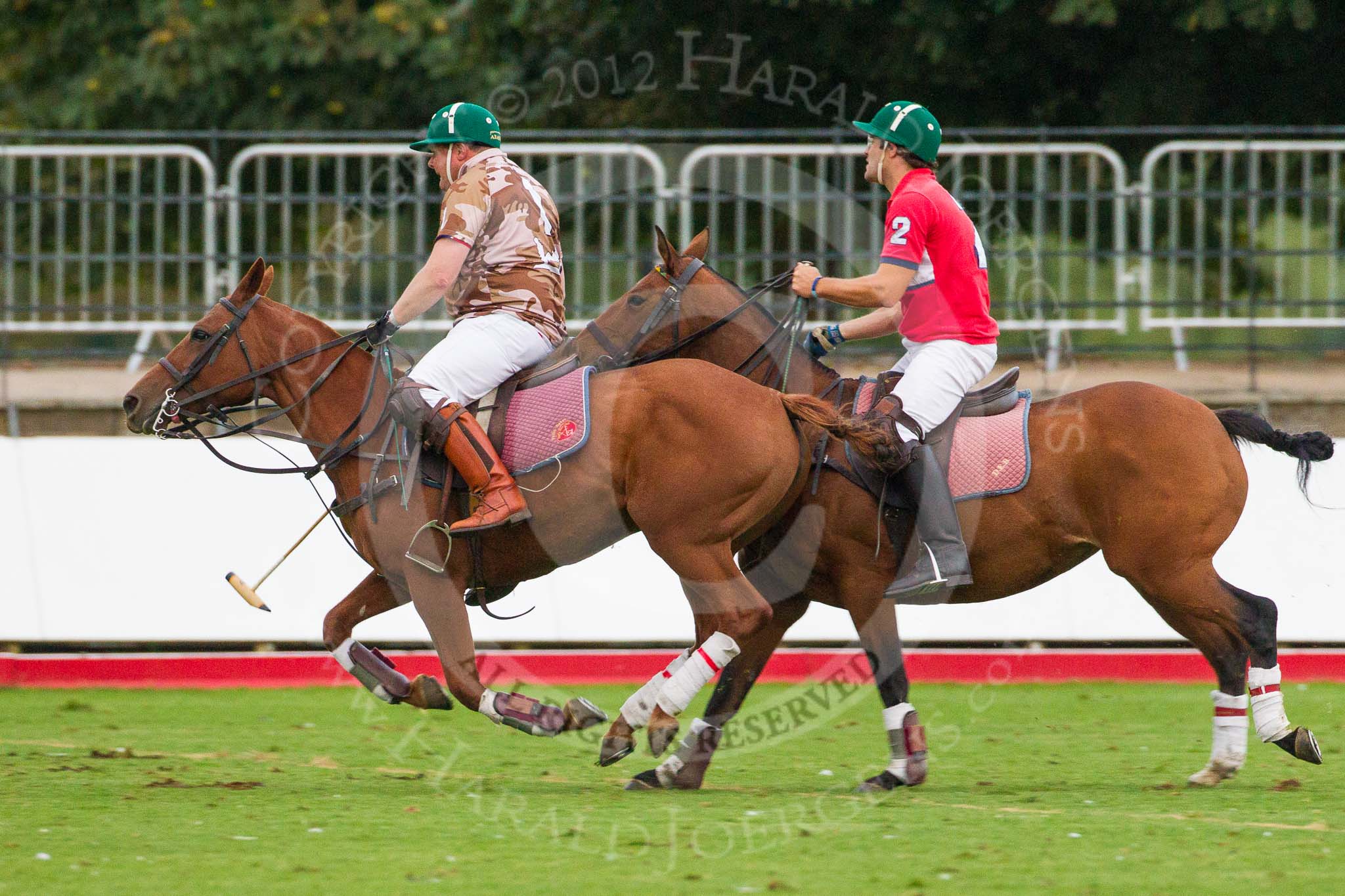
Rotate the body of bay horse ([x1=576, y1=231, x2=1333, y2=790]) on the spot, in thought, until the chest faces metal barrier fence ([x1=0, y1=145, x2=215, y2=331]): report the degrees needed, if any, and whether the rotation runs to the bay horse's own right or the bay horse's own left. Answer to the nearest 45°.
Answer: approximately 45° to the bay horse's own right

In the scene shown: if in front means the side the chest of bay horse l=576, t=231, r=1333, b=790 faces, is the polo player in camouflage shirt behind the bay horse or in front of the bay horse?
in front

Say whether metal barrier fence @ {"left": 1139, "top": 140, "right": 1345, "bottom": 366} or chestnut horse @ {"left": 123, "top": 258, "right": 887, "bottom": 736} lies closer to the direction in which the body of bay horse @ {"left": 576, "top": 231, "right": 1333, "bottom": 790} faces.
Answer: the chestnut horse

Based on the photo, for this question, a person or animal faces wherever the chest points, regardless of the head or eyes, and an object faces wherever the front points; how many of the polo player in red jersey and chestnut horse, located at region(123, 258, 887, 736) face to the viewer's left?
2

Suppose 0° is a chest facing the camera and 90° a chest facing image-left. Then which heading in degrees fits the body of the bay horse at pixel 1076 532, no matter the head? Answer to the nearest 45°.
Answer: approximately 90°

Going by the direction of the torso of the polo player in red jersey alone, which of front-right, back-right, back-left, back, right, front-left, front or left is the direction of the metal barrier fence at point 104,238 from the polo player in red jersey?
front-right

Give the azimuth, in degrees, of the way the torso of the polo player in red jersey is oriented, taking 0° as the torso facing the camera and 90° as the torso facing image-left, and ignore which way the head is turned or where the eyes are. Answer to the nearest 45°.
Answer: approximately 90°

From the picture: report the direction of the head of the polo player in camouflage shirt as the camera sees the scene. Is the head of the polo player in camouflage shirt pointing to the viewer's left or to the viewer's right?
to the viewer's left

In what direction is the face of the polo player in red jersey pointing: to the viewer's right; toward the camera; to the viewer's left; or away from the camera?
to the viewer's left

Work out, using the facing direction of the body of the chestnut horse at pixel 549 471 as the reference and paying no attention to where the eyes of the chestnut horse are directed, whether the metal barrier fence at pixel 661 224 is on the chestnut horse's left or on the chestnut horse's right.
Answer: on the chestnut horse's right

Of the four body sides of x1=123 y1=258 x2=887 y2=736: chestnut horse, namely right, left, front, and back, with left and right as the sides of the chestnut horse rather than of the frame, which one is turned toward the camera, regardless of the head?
left
